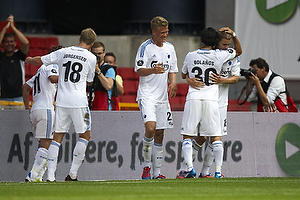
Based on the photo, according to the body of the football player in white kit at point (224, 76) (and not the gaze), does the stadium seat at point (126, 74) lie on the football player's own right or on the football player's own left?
on the football player's own right

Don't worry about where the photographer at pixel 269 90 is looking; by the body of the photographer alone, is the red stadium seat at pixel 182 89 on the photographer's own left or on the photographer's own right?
on the photographer's own right

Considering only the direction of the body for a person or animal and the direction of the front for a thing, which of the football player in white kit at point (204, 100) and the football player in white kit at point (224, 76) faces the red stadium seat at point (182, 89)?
the football player in white kit at point (204, 100)

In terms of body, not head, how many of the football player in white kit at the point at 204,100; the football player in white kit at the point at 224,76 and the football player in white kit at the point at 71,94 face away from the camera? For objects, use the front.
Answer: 2

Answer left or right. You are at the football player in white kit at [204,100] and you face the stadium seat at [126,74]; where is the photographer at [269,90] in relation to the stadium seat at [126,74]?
right

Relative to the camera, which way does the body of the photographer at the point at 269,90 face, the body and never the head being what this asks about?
to the viewer's left

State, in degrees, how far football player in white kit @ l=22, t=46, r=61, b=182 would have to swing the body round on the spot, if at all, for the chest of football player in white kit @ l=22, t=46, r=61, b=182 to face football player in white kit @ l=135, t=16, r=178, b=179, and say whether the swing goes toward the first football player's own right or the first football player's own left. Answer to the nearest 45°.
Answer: approximately 45° to the first football player's own right

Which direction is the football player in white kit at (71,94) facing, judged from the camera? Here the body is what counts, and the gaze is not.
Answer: away from the camera

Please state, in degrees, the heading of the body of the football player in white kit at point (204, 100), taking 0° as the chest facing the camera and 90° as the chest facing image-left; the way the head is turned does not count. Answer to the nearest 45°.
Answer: approximately 180°

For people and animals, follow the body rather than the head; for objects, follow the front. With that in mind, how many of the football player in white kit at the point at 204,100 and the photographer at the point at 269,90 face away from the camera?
1

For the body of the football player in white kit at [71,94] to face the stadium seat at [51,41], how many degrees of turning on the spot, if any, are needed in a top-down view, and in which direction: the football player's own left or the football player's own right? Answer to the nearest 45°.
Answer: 0° — they already face it
